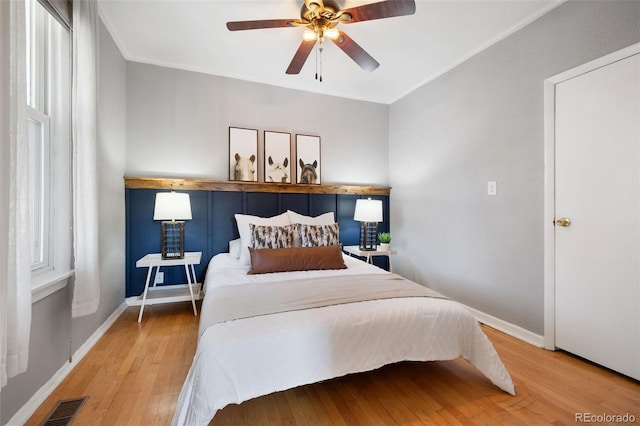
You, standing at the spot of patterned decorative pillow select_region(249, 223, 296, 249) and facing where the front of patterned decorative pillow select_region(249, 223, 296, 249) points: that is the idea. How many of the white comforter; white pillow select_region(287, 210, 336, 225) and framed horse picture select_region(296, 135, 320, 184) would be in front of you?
1

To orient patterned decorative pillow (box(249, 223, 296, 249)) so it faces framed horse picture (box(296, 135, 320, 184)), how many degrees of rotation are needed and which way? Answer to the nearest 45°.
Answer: approximately 135° to its left

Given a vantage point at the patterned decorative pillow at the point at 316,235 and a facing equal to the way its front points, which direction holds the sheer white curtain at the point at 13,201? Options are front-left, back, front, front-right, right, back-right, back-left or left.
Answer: front-right

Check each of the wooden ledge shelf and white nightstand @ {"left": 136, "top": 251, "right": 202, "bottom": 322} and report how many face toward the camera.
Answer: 2

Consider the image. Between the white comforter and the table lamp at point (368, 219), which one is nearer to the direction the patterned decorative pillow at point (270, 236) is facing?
the white comforter
